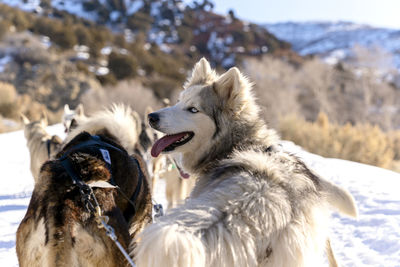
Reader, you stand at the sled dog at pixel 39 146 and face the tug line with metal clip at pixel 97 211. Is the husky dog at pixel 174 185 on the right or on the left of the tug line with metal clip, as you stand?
left
